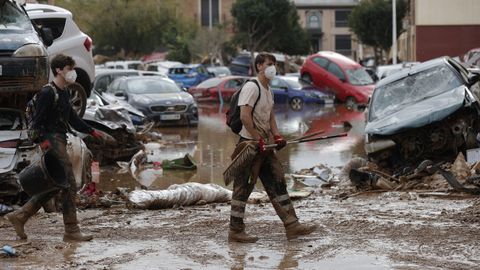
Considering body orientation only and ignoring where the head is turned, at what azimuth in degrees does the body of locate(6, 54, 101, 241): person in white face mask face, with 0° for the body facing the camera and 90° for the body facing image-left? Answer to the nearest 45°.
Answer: approximately 270°

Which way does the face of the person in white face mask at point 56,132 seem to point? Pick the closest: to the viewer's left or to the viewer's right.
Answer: to the viewer's right

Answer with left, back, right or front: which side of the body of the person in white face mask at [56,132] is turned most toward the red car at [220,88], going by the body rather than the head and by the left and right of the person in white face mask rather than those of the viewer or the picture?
left

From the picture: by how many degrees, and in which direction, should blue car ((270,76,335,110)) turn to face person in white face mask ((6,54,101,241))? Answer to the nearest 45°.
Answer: approximately 45° to its right

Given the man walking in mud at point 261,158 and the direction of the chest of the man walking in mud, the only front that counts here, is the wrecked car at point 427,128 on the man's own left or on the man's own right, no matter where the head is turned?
on the man's own left
